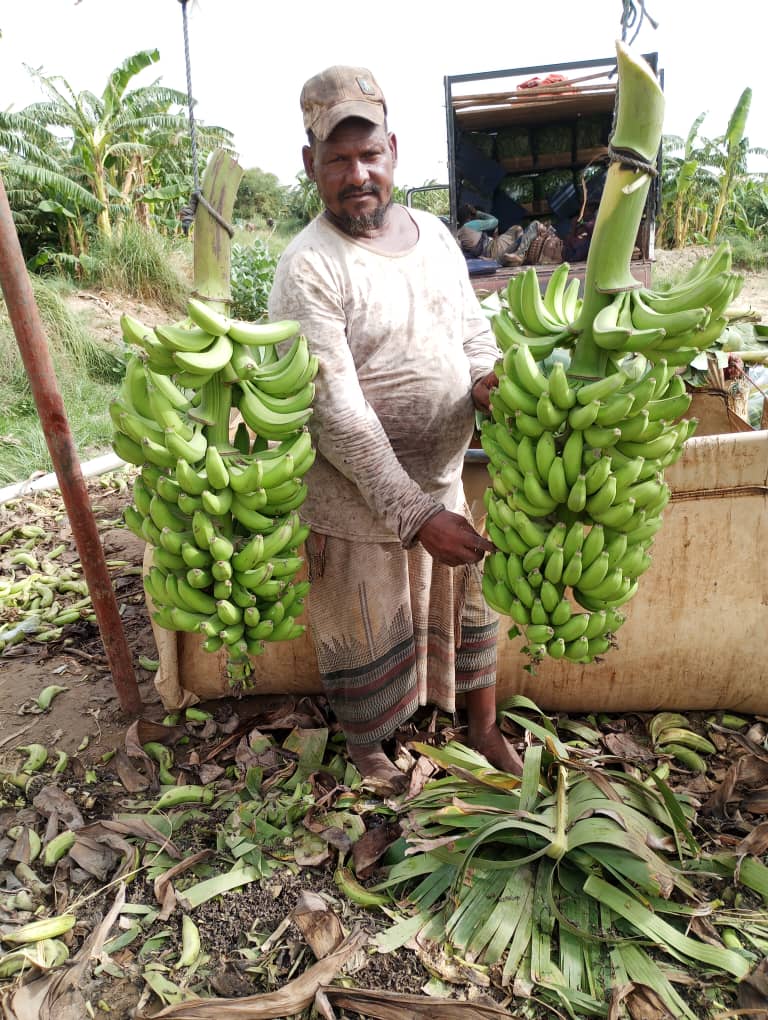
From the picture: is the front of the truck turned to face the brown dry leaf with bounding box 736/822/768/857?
no

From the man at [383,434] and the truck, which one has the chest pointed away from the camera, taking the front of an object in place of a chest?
the truck

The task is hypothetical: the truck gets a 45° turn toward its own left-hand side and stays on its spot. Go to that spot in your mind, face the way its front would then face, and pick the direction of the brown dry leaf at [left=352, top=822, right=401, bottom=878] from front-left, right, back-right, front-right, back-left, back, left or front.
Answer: back-left

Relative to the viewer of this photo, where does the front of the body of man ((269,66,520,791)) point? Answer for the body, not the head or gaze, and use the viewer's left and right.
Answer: facing the viewer and to the right of the viewer

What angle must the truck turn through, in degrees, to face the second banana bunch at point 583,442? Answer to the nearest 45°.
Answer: approximately 180°

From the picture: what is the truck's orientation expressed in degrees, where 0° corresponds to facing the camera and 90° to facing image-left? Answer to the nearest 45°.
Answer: approximately 180°

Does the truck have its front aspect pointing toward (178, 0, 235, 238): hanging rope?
no

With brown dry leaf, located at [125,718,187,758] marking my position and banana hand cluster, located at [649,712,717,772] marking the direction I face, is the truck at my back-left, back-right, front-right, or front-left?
front-left

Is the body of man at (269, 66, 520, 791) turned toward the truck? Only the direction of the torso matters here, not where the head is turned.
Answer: no

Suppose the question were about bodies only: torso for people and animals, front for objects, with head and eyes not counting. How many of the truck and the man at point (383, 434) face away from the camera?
1

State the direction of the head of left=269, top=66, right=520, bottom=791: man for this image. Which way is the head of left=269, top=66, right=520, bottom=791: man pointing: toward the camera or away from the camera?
toward the camera

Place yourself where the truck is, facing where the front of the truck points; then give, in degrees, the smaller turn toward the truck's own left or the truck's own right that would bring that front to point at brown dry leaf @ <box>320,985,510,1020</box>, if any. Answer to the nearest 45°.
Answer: approximately 180°

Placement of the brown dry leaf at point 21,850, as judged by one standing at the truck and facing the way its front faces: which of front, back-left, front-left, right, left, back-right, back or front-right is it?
back

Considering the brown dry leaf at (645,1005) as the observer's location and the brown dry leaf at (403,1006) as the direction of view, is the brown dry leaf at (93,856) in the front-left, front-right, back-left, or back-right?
front-right

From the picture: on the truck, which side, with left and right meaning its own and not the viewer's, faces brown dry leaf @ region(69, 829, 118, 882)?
back

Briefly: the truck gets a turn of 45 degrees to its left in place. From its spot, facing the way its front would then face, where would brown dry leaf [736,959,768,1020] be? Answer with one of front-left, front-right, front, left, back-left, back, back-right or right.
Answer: back-left

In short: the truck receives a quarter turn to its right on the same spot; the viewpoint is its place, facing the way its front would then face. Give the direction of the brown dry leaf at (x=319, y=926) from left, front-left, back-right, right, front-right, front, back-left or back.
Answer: right
